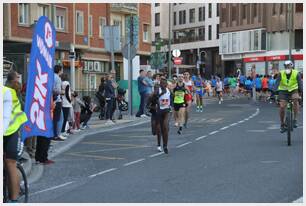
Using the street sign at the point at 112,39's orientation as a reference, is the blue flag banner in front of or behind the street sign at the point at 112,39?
behind

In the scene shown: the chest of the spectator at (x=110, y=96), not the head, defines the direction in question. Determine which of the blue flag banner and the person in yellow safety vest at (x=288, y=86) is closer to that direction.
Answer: the person in yellow safety vest

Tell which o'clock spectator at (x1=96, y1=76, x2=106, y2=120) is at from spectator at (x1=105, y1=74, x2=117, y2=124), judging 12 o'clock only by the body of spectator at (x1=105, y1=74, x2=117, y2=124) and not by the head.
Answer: spectator at (x1=96, y1=76, x2=106, y2=120) is roughly at 7 o'clock from spectator at (x1=105, y1=74, x2=117, y2=124).

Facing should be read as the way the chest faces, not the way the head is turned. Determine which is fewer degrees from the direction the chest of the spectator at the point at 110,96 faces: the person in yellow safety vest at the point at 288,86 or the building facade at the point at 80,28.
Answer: the person in yellow safety vest

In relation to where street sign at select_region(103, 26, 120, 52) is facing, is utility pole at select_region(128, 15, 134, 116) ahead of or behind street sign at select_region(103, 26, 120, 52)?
ahead

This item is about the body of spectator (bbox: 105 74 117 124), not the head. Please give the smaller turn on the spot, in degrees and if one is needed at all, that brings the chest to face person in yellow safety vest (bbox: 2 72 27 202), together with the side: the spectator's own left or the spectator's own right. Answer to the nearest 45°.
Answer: approximately 45° to the spectator's own right

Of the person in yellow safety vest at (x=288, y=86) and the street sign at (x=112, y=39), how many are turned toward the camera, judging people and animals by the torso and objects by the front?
1

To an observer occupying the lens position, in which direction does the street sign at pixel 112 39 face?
facing away from the viewer
